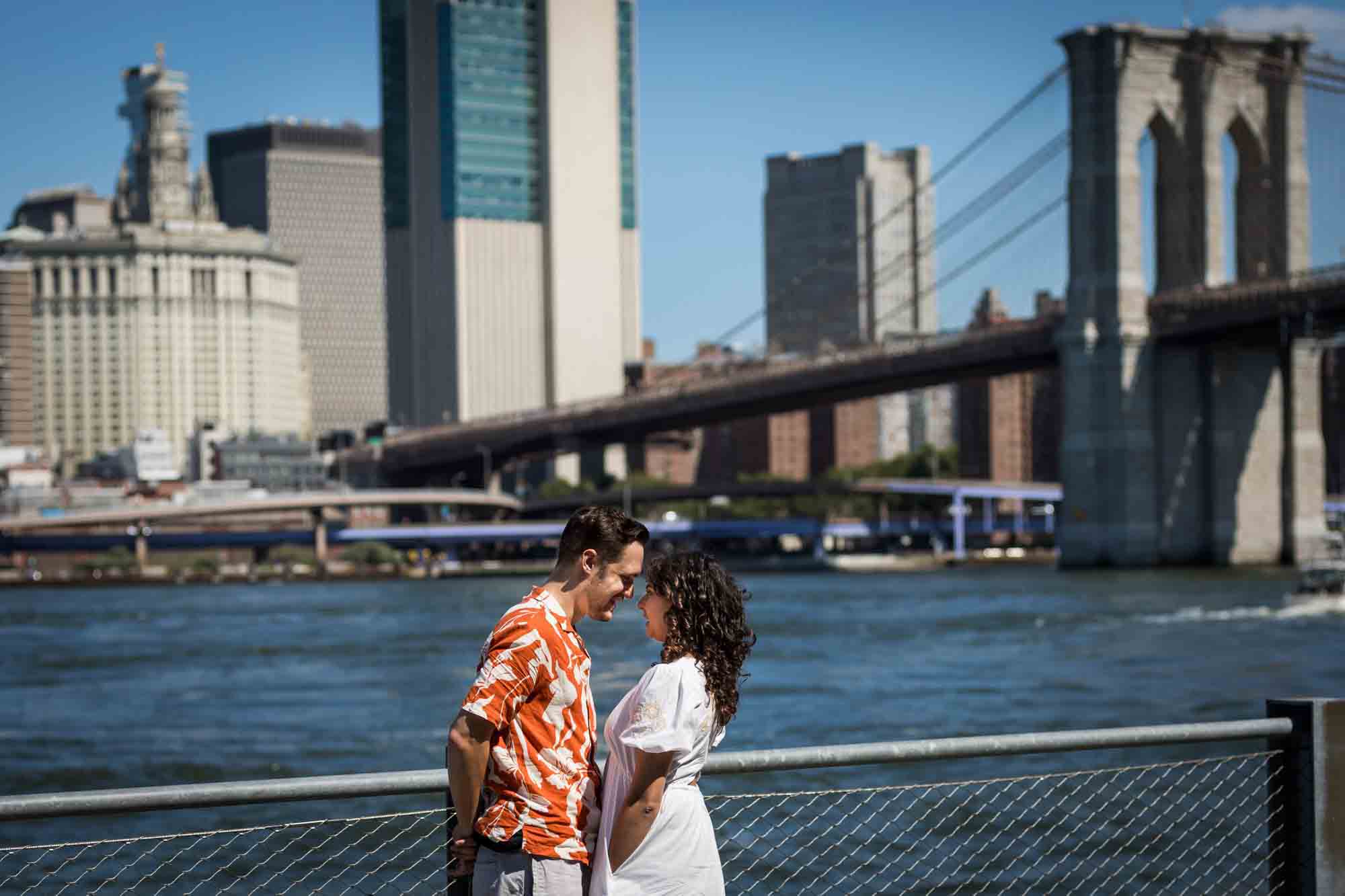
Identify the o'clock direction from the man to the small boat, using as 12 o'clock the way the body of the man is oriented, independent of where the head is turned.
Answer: The small boat is roughly at 10 o'clock from the man.

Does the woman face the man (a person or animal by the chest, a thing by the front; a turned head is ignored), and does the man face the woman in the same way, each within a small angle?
yes

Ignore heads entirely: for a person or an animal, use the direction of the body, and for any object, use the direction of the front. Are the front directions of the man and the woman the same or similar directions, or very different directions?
very different directions

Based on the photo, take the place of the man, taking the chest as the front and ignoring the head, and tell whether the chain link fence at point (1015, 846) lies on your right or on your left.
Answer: on your left

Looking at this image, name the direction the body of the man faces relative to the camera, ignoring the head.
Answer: to the viewer's right

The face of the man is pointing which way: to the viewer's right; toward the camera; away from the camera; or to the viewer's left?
to the viewer's right

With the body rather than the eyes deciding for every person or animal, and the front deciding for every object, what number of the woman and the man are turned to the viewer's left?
1

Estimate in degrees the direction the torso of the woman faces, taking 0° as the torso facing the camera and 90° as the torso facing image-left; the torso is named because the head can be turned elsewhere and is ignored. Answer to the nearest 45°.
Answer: approximately 90°
